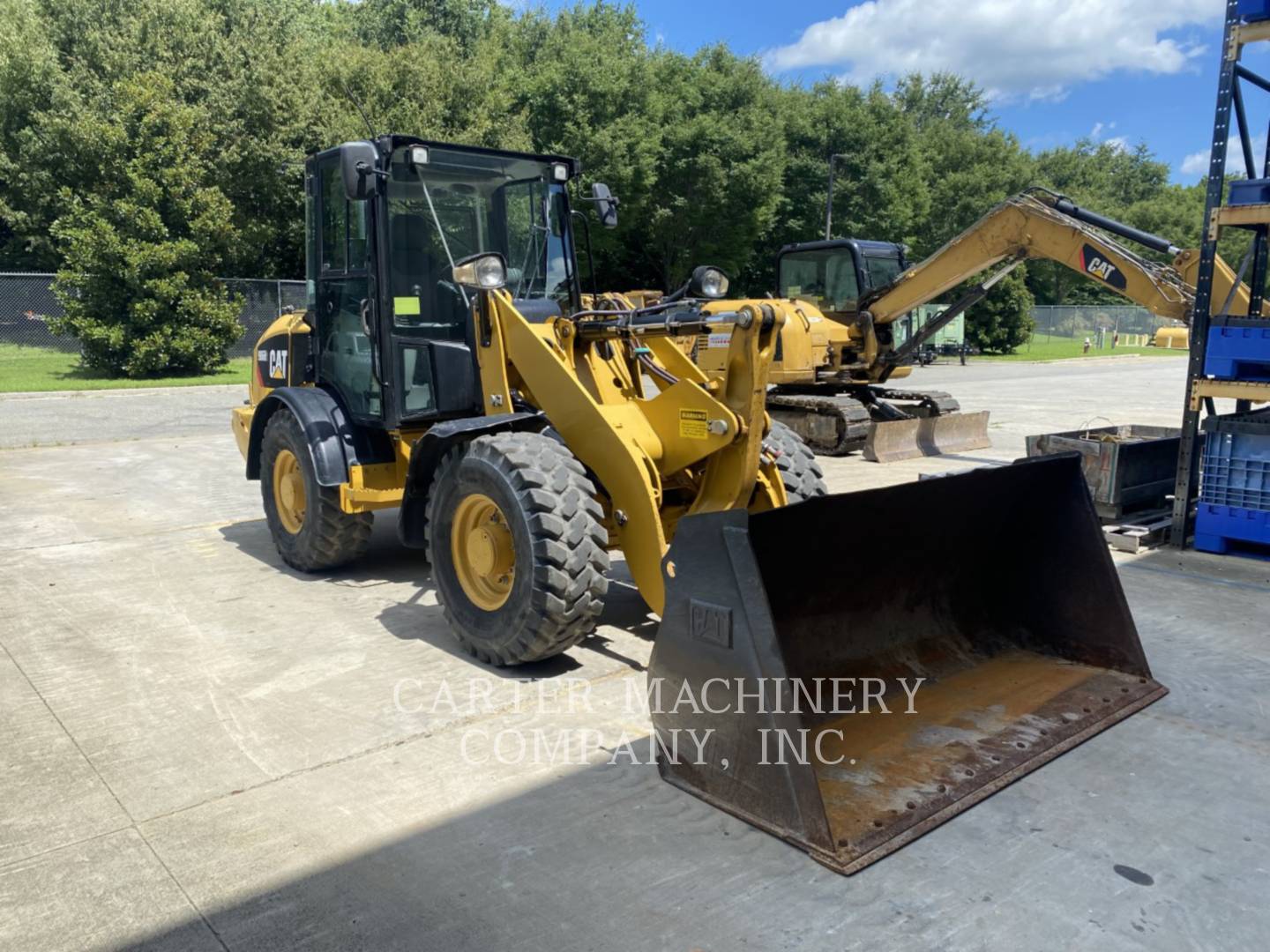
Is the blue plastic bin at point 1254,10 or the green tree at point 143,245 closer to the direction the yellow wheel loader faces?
the blue plastic bin

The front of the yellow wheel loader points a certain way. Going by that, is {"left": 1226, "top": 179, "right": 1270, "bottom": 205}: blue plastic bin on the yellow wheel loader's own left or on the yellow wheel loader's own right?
on the yellow wheel loader's own left

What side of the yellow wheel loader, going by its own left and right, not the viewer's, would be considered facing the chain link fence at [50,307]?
back

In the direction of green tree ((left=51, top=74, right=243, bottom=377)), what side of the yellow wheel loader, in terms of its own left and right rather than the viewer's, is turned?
back

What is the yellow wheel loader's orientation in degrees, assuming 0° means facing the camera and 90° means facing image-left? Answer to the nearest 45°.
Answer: approximately 315°

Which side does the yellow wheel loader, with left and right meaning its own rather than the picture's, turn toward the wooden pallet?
left

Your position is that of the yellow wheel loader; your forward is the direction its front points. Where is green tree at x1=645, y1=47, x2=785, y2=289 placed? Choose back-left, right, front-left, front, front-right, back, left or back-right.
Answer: back-left

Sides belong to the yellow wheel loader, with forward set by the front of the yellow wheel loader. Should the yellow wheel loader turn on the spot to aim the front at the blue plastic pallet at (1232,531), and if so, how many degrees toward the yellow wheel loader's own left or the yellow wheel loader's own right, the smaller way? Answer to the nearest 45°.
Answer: approximately 90° to the yellow wheel loader's own left
